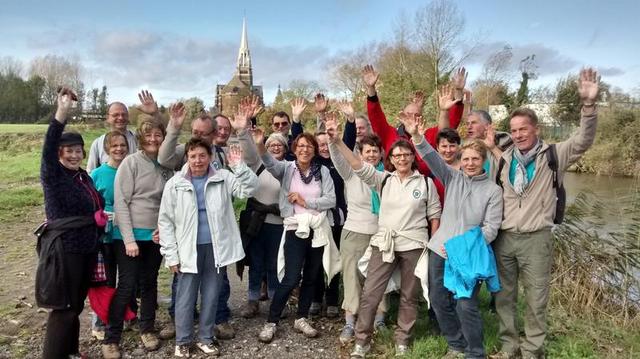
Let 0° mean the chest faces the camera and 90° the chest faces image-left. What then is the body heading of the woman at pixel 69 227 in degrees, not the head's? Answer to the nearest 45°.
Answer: approximately 315°

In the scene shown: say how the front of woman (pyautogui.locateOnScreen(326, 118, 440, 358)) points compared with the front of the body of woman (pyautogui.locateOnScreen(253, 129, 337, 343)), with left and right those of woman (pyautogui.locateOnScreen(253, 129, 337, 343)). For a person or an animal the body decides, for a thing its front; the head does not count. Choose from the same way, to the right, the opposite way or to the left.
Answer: the same way

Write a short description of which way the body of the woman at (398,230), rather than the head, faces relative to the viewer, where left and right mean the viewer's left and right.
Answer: facing the viewer

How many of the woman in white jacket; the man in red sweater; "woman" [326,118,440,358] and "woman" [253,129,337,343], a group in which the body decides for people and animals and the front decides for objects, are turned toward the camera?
4

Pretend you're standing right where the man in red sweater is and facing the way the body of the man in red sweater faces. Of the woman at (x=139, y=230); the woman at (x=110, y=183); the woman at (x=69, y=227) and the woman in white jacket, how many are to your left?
0

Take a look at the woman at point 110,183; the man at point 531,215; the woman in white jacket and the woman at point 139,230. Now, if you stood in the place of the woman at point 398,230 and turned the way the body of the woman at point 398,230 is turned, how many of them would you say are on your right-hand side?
3

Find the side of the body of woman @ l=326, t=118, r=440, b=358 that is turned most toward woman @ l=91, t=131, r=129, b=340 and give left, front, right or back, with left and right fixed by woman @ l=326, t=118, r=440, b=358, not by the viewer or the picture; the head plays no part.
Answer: right

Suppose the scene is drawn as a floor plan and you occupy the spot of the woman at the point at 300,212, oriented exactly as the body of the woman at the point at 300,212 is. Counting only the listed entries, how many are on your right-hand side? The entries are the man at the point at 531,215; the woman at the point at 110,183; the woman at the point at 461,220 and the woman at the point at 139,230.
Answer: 2

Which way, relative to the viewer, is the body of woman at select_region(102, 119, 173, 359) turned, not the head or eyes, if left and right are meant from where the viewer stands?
facing the viewer and to the right of the viewer

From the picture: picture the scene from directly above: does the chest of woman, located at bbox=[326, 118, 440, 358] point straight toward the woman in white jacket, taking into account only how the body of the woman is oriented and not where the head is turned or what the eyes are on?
no

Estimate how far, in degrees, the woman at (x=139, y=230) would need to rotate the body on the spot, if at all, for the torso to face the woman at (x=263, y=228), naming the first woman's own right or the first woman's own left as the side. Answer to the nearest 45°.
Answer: approximately 45° to the first woman's own left

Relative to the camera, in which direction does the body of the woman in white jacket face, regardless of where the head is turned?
toward the camera

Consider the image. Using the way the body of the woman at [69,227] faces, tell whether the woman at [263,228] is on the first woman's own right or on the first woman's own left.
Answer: on the first woman's own left

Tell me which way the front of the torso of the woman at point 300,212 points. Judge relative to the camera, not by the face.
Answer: toward the camera

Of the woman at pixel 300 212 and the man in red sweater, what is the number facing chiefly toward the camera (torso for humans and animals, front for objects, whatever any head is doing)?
2

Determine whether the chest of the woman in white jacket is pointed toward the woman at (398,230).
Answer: no

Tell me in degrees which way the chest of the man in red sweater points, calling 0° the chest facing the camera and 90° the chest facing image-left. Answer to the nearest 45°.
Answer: approximately 0°
